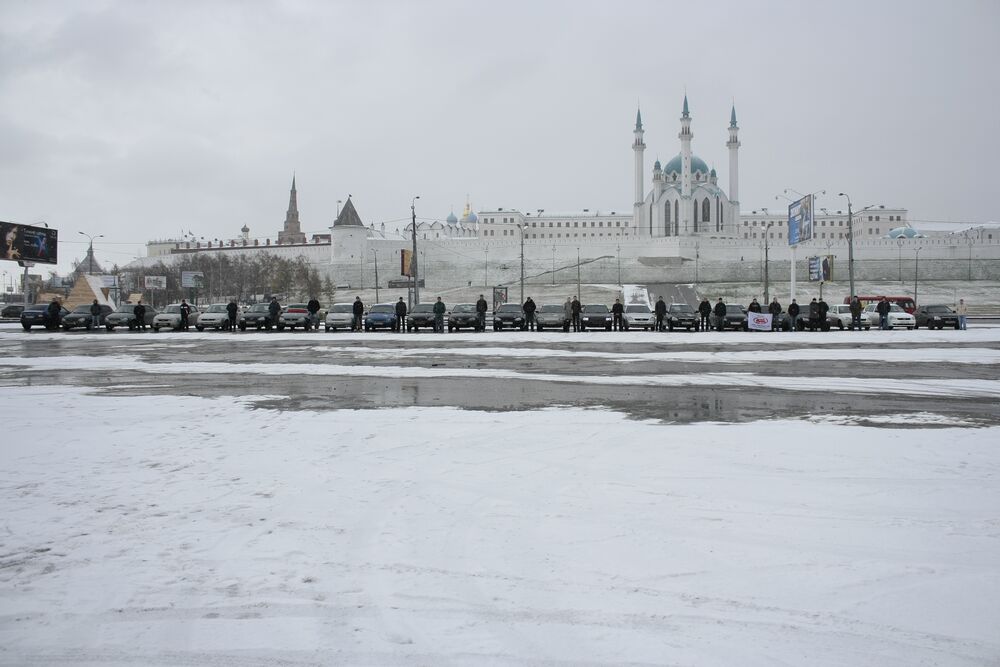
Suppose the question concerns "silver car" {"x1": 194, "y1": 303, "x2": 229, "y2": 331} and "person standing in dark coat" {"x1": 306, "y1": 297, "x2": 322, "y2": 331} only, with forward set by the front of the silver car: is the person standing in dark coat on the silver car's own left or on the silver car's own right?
on the silver car's own left

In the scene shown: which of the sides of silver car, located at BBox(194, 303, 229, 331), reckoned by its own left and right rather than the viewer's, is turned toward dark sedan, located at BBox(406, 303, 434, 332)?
left

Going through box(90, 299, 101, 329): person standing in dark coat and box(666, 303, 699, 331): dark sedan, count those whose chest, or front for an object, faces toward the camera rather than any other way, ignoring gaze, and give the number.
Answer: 2

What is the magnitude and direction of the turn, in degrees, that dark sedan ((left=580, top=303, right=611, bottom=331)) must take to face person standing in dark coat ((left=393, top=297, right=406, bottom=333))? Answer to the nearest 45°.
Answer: approximately 90° to its right

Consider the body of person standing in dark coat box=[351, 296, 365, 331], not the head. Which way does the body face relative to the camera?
toward the camera

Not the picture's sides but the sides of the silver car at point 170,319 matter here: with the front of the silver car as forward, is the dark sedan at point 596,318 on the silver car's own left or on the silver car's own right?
on the silver car's own left

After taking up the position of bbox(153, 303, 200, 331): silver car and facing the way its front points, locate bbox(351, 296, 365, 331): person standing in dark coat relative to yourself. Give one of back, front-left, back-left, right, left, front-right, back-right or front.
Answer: left

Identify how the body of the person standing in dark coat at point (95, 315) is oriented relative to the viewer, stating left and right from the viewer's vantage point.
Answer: facing the viewer

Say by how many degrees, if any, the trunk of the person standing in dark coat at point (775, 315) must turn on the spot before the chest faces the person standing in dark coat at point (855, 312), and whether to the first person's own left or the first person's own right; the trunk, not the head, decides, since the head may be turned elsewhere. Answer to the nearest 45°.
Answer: approximately 90° to the first person's own left
